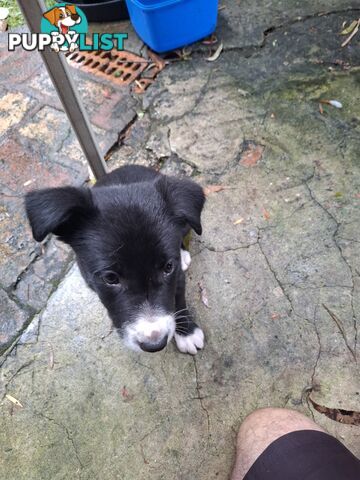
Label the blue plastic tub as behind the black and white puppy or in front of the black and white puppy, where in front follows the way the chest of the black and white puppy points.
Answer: behind

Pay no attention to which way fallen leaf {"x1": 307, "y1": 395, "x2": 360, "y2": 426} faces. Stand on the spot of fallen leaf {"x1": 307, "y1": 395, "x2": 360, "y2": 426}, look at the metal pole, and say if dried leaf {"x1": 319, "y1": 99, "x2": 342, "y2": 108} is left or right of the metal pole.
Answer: right

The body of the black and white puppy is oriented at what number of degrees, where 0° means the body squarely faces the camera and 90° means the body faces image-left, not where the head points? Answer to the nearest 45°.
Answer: approximately 0°

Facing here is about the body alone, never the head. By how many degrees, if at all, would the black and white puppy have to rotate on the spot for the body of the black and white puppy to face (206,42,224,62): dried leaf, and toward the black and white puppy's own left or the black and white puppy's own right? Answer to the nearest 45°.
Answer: approximately 135° to the black and white puppy's own left

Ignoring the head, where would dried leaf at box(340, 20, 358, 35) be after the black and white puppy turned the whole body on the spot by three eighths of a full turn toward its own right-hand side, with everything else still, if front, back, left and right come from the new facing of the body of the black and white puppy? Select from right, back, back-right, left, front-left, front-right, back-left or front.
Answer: right

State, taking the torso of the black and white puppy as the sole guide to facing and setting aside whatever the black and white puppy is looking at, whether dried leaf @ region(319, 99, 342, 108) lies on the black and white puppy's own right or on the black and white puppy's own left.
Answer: on the black and white puppy's own left

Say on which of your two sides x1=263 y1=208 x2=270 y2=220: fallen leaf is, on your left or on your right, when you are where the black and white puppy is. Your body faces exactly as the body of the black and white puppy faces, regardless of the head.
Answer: on your left

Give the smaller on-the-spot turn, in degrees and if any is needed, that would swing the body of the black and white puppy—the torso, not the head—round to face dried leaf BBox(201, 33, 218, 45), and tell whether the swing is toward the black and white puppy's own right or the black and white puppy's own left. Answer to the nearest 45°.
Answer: approximately 135° to the black and white puppy's own left

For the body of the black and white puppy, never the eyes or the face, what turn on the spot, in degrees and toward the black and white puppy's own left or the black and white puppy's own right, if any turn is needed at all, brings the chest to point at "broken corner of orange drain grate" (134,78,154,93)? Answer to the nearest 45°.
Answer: approximately 180°
